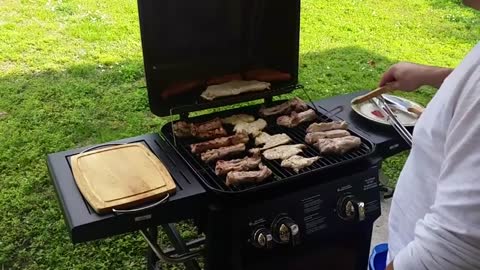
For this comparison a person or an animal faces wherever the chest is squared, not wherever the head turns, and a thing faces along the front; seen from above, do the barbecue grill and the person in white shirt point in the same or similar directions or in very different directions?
very different directions

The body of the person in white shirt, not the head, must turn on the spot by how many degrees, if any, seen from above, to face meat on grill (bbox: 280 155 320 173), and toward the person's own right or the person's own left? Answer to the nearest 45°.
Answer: approximately 45° to the person's own right

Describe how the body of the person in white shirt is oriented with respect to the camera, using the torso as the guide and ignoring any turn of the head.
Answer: to the viewer's left

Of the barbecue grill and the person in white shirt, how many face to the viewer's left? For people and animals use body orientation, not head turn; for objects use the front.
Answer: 1

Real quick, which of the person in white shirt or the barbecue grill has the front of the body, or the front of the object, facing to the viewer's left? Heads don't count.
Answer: the person in white shirt

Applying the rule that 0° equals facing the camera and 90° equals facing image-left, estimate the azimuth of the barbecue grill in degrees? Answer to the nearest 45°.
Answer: approximately 315°
